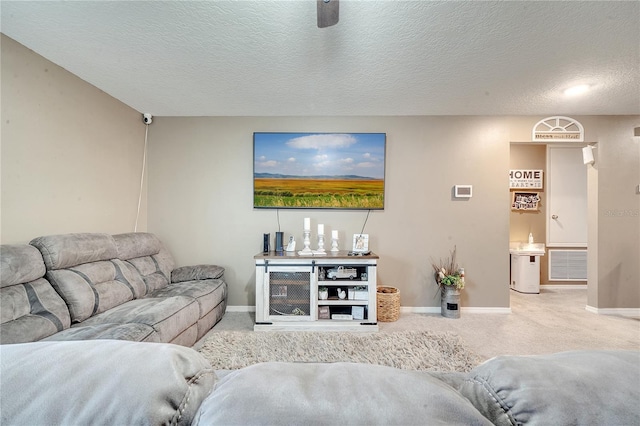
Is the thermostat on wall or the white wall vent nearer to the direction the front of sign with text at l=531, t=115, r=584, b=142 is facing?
the thermostat on wall

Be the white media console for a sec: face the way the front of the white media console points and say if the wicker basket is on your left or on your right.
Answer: on your left

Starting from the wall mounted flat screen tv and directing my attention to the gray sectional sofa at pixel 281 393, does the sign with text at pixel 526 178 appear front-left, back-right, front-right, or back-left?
back-left

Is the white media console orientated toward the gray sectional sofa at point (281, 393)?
yes

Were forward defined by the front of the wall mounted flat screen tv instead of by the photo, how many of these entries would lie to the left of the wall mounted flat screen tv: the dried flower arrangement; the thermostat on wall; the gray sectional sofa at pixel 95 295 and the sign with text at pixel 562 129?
3

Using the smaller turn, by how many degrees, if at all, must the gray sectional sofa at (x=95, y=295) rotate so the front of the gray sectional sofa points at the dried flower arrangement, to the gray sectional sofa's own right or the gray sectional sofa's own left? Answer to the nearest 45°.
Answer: approximately 45° to the gray sectional sofa's own left

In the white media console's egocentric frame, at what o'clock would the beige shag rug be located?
The beige shag rug is roughly at 11 o'clock from the white media console.
